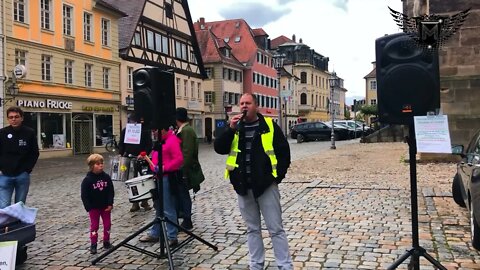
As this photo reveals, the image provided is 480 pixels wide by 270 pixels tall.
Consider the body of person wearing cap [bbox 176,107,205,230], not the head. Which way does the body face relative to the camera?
to the viewer's left

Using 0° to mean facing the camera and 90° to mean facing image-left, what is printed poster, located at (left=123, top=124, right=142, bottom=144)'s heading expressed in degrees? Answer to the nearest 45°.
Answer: approximately 0°

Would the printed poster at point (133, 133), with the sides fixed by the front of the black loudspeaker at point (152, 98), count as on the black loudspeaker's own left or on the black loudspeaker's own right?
on the black loudspeaker's own right

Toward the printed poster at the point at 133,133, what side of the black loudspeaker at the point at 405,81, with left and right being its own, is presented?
right
